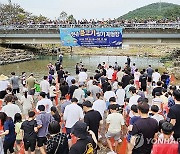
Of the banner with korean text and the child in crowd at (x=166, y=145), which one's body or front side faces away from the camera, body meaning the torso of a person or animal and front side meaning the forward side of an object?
the child in crowd

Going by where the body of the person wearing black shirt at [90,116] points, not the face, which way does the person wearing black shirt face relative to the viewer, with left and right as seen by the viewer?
facing away from the viewer and to the left of the viewer

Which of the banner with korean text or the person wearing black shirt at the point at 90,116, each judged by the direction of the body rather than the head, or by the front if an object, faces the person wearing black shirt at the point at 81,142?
the banner with korean text

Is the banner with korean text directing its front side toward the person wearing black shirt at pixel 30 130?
yes

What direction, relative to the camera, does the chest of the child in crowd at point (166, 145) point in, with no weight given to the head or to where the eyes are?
away from the camera

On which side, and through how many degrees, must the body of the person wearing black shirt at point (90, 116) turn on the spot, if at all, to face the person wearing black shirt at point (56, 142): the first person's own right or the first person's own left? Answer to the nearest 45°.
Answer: approximately 135° to the first person's own left

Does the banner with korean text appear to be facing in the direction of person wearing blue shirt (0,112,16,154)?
yes

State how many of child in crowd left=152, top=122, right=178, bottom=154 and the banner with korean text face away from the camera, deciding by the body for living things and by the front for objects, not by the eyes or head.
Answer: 1

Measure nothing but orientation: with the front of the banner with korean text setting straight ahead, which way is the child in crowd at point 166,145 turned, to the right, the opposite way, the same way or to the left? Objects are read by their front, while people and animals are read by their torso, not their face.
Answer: the opposite way

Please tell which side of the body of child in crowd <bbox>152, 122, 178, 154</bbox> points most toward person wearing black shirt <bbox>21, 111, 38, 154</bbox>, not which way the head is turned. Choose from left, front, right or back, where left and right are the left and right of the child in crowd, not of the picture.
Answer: left

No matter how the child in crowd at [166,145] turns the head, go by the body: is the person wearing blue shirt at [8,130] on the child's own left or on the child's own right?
on the child's own left

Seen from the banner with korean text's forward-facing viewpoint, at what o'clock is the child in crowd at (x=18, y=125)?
The child in crowd is roughly at 12 o'clock from the banner with korean text.

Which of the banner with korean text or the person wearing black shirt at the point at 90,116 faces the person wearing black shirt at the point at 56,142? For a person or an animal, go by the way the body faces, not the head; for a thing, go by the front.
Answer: the banner with korean text
